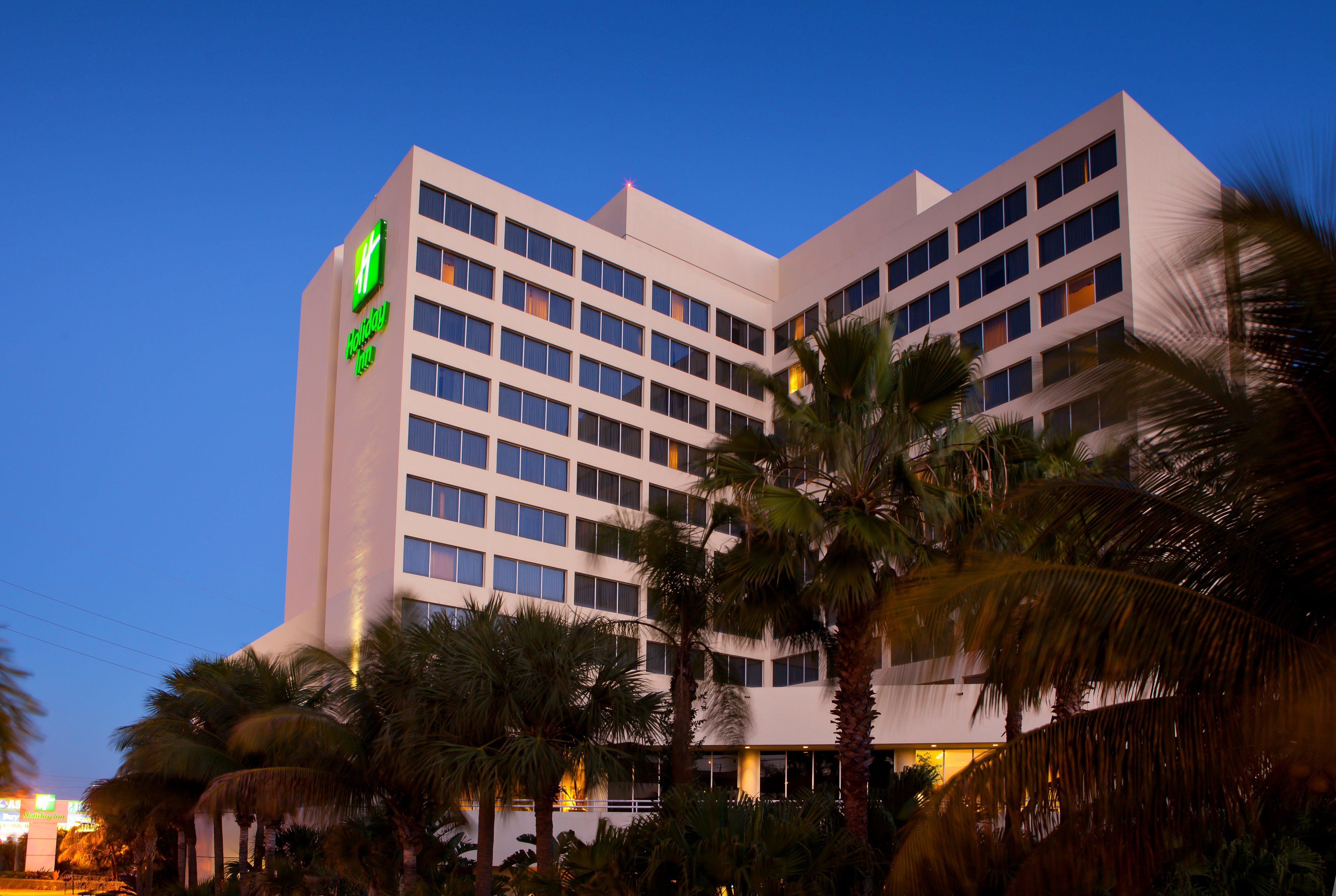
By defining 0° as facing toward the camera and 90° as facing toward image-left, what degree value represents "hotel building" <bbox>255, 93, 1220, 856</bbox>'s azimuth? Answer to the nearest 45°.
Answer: approximately 0°

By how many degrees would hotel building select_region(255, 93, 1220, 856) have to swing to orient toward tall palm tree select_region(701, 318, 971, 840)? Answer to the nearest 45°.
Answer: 0° — it already faces it
